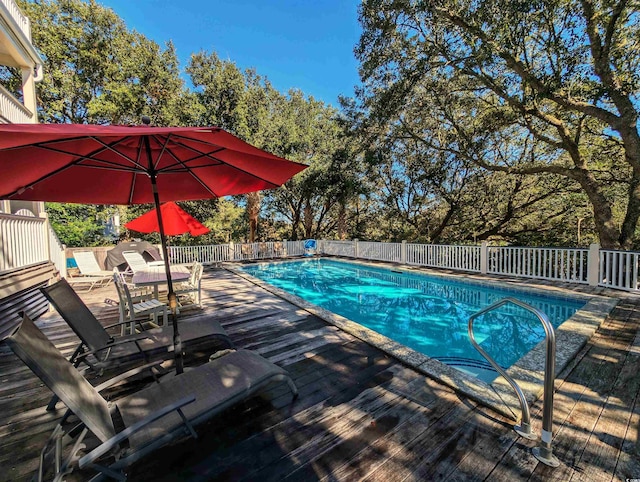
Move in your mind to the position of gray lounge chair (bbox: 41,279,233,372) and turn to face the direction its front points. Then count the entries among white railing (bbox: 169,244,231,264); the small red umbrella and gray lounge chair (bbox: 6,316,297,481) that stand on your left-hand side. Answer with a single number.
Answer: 2

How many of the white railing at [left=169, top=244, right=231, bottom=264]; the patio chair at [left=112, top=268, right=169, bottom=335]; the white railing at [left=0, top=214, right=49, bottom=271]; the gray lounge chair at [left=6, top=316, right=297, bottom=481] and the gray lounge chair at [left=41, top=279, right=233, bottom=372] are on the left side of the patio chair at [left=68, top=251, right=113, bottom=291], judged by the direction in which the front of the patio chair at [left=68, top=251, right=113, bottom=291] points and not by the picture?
1

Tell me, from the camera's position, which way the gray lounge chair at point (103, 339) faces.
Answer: facing to the right of the viewer

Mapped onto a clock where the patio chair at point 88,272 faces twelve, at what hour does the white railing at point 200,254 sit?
The white railing is roughly at 9 o'clock from the patio chair.

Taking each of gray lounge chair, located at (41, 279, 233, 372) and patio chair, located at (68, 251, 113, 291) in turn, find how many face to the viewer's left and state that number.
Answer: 0

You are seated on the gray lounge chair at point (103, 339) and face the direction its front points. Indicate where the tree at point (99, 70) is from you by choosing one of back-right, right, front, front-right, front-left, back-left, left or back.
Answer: left

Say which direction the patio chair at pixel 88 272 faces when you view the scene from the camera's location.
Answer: facing the viewer and to the right of the viewer

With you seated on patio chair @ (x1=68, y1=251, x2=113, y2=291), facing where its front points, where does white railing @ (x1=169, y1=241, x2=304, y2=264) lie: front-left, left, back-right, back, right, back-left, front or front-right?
left

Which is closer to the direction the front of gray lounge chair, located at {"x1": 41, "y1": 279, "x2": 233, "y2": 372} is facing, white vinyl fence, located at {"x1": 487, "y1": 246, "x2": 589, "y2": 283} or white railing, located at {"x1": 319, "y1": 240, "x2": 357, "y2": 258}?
the white vinyl fence
